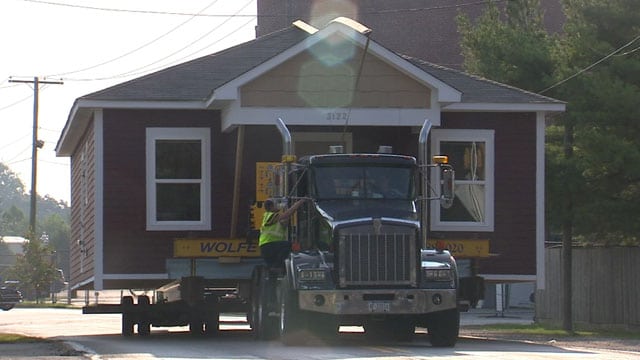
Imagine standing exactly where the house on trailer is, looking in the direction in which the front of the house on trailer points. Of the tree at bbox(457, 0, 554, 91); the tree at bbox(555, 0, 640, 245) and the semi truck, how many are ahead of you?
1

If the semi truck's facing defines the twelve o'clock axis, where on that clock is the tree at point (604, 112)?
The tree is roughly at 7 o'clock from the semi truck.

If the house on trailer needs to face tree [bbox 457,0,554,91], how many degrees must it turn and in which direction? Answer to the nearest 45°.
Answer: approximately 135° to its left

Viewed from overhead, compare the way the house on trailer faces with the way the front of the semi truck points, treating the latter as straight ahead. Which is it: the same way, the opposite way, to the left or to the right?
the same way

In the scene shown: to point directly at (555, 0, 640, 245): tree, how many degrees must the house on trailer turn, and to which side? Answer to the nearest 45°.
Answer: approximately 135° to its left

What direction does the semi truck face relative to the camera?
toward the camera

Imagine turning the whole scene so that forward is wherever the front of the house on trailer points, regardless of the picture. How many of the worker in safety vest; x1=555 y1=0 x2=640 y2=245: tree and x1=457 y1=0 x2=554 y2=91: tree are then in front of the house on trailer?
1

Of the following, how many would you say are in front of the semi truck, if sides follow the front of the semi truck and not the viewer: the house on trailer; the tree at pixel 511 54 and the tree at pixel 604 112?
0

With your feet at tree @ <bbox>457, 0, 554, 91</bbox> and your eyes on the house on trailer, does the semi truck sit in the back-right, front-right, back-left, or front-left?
front-left

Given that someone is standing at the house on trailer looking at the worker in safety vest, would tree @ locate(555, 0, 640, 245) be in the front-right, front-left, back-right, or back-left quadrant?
back-left

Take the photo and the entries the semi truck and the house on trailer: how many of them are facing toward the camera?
2

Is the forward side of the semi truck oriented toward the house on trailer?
no

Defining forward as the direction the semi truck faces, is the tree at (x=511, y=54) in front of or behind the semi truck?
behind

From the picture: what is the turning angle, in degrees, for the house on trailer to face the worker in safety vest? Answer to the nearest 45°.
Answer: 0° — it already faces them
